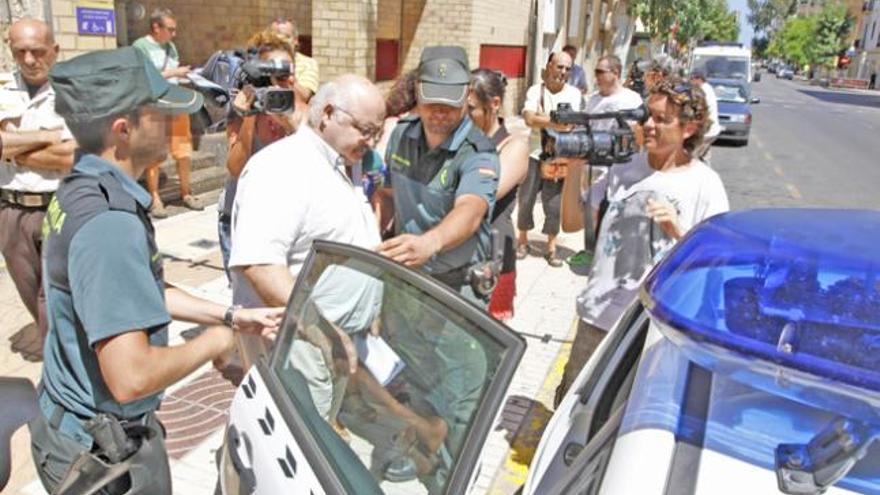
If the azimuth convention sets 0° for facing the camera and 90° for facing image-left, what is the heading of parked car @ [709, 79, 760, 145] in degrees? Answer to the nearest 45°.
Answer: approximately 0°

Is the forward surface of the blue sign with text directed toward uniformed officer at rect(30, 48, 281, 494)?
yes

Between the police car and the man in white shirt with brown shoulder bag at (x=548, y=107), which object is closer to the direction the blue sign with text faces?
the police car

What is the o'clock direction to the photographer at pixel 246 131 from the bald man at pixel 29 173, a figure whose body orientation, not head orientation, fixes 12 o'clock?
The photographer is roughly at 9 o'clock from the bald man.

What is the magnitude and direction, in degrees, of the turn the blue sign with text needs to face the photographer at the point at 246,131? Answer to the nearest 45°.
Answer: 0° — it already faces them

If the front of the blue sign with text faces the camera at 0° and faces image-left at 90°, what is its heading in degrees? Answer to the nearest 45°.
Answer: approximately 0°

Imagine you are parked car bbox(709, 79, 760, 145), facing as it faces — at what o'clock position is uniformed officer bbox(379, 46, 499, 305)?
The uniformed officer is roughly at 12 o'clock from the parked car.

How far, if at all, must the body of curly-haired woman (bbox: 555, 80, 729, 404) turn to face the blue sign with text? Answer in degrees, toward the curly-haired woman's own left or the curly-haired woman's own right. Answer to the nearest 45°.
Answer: approximately 90° to the curly-haired woman's own right

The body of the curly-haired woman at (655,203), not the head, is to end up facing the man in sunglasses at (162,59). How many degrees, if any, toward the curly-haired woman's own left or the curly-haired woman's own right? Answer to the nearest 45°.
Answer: approximately 90° to the curly-haired woman's own right

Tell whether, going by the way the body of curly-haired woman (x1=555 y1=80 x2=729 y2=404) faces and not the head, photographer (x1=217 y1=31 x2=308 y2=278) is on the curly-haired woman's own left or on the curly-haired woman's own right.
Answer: on the curly-haired woman's own right

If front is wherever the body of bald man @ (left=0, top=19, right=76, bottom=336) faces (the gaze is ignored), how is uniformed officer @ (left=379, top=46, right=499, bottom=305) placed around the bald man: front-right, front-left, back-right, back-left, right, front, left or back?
front-left
